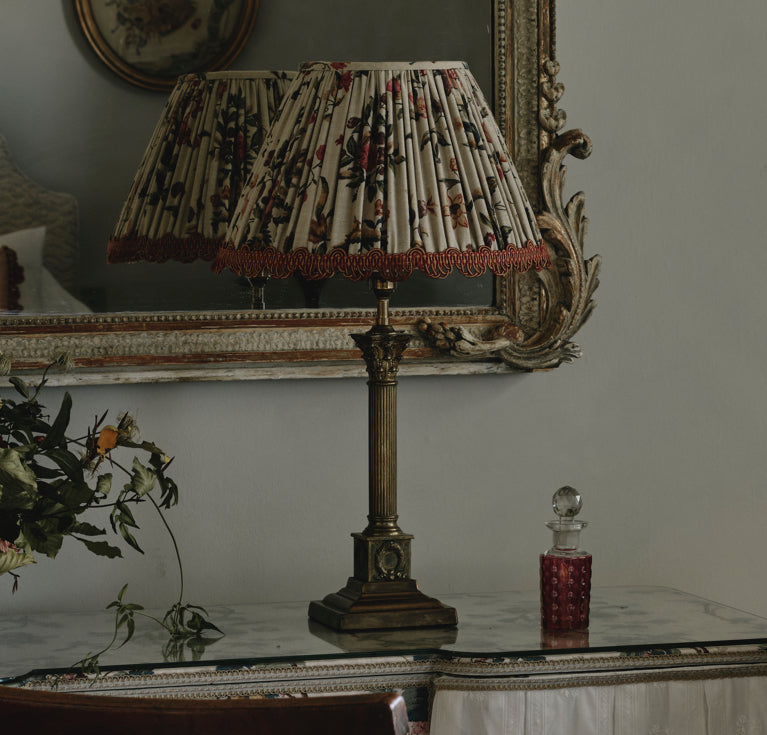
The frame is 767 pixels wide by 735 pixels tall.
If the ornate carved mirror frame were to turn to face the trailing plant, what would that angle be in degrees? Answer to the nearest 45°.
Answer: approximately 45° to its right

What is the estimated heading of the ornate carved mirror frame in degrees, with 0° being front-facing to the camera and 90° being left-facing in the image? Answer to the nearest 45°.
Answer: approximately 0°
